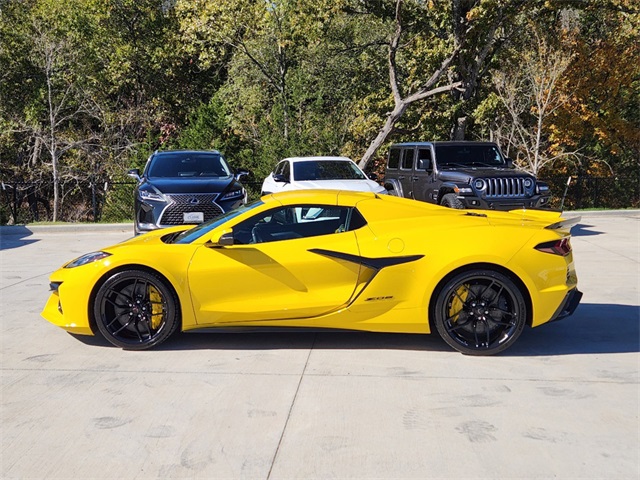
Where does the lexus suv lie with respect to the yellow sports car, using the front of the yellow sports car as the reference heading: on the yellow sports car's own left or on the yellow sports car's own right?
on the yellow sports car's own right

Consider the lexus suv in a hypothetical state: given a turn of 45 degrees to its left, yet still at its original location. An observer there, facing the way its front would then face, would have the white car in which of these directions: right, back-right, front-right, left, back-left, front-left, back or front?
left

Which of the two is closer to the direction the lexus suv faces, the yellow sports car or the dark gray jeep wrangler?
the yellow sports car

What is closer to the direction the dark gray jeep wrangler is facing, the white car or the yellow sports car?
the yellow sports car

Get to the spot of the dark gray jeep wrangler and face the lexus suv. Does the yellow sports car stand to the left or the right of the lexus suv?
left

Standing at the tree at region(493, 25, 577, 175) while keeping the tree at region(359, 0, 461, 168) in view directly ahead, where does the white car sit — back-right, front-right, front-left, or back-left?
front-left

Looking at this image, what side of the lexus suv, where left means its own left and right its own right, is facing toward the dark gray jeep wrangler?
left

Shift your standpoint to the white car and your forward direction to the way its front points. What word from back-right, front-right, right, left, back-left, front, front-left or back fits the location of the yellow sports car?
front-right

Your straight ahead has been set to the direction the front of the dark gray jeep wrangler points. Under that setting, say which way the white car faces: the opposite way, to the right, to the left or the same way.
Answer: the same way

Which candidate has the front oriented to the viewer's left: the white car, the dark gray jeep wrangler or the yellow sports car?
the yellow sports car

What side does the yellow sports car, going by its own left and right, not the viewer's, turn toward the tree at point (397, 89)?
right

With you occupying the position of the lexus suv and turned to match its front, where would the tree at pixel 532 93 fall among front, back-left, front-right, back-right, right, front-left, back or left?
back-left

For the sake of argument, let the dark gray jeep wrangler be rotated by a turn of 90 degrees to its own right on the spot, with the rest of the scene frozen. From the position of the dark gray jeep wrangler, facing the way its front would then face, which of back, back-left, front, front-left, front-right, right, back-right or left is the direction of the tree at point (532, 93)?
back-right

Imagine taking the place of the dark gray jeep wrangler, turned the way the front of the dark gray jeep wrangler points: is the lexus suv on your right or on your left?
on your right

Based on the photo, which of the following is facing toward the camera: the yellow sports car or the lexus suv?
the lexus suv

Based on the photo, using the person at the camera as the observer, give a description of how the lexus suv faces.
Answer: facing the viewer

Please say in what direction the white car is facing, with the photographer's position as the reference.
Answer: facing the viewer and to the right of the viewer

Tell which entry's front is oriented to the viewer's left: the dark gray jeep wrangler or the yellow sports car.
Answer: the yellow sports car

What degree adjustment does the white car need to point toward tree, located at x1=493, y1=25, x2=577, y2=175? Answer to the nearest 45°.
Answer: approximately 90° to its left

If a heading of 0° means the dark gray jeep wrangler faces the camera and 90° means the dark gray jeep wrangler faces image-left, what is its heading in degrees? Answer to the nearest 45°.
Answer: approximately 315°

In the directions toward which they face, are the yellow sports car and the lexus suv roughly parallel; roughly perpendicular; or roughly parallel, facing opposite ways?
roughly perpendicular

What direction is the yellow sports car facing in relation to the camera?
to the viewer's left
